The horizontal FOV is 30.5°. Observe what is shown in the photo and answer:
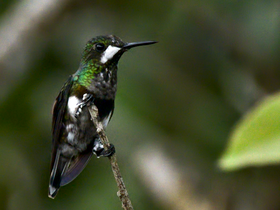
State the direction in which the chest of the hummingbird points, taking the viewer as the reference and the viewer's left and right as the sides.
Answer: facing to the right of the viewer

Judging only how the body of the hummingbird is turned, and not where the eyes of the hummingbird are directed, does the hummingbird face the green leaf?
no
